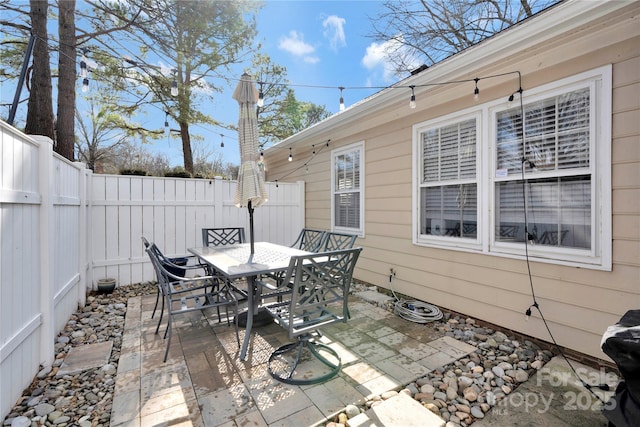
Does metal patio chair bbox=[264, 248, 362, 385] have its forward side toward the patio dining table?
yes

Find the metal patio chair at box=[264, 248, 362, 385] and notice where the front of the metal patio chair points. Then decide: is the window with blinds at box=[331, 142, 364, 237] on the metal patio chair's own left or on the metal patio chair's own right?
on the metal patio chair's own right

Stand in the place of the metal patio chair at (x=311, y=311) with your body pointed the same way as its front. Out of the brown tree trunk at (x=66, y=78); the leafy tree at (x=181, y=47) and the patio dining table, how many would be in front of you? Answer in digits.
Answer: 3

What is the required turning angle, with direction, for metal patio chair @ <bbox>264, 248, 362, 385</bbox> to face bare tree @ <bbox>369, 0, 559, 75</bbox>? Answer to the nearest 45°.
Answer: approximately 90° to its right

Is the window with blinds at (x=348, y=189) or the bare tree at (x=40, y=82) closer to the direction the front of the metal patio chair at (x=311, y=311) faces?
the bare tree

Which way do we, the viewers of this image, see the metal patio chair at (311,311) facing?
facing away from the viewer and to the left of the viewer

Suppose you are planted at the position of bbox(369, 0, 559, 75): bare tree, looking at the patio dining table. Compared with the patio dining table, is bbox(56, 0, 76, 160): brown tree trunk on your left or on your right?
right
